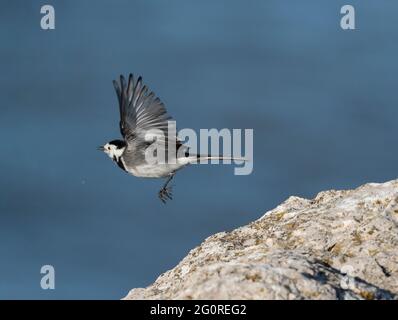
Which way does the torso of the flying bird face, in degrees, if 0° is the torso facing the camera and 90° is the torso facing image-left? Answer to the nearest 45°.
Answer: approximately 90°

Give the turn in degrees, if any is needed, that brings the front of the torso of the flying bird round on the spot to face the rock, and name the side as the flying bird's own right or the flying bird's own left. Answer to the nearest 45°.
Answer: approximately 180°
